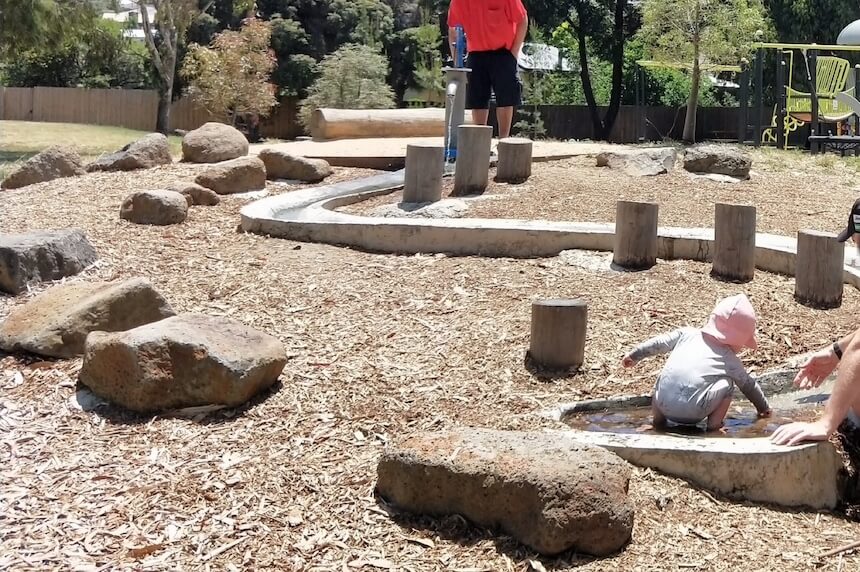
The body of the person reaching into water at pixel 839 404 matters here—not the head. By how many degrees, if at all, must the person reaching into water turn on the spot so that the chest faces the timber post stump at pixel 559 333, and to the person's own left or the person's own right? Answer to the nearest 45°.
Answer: approximately 45° to the person's own right

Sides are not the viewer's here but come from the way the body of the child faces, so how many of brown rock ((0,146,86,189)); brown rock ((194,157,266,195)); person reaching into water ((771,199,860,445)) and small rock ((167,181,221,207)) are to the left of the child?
3

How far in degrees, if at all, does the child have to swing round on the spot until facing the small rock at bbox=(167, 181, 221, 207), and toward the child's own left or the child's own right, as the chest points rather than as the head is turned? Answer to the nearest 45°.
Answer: approximately 90° to the child's own left

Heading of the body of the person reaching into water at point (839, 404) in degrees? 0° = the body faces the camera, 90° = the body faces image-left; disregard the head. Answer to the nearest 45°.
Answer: approximately 90°

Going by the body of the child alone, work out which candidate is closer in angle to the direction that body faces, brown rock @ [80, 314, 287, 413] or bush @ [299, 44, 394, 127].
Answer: the bush

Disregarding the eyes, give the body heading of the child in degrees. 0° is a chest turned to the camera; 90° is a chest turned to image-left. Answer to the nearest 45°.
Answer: approximately 225°

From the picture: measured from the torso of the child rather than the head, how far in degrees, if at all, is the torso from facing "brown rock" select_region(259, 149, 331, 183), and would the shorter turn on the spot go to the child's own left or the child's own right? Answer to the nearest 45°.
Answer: approximately 90° to the child's own left

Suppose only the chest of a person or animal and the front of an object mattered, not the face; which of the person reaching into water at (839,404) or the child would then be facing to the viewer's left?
the person reaching into water

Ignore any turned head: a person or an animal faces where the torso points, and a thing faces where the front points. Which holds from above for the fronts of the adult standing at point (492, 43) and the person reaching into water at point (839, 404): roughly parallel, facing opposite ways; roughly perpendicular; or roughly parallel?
roughly perpendicular
